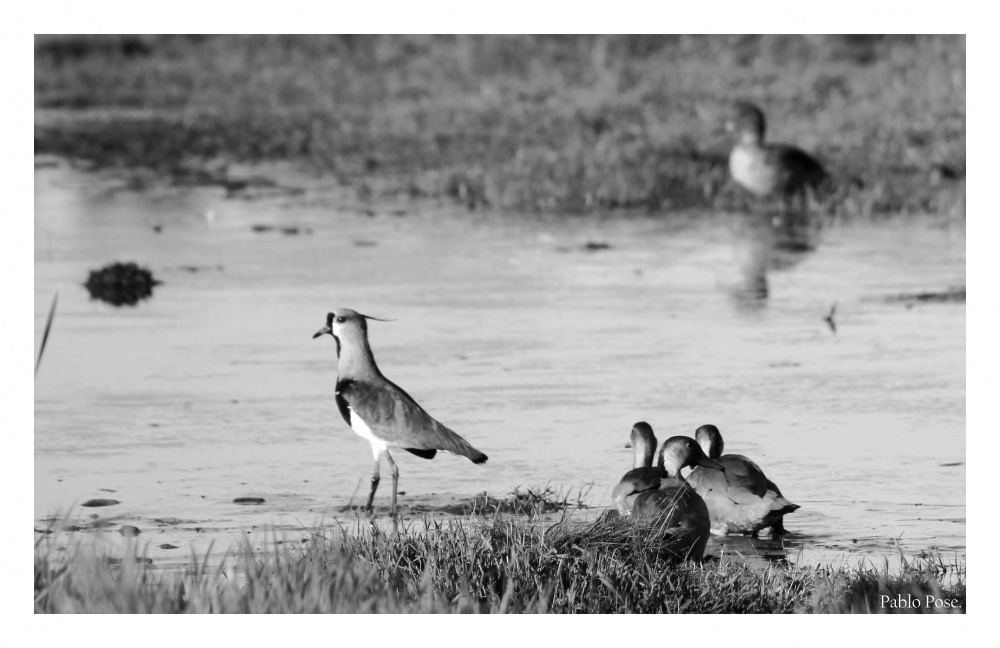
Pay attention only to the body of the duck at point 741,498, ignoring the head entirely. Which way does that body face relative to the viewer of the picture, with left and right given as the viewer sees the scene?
facing to the left of the viewer

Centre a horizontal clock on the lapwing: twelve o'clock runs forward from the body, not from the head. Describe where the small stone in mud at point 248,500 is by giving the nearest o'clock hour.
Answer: The small stone in mud is roughly at 12 o'clock from the lapwing.

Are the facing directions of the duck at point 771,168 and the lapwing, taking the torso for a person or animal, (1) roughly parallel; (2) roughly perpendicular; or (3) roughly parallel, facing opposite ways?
roughly parallel

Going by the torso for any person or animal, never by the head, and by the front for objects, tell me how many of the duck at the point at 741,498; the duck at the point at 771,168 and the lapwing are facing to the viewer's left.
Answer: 3

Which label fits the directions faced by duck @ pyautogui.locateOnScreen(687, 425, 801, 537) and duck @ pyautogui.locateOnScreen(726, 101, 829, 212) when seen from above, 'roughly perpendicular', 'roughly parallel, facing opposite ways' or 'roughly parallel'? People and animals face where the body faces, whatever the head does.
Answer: roughly parallel

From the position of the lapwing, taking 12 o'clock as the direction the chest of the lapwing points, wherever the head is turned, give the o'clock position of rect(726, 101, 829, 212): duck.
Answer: The duck is roughly at 4 o'clock from the lapwing.

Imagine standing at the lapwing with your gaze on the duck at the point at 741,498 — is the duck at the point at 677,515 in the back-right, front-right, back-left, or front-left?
front-right

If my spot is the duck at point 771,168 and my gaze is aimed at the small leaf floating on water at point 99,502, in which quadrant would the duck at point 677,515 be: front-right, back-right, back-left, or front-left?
front-left

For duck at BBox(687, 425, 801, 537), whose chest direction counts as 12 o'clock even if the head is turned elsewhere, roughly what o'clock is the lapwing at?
The lapwing is roughly at 12 o'clock from the duck.

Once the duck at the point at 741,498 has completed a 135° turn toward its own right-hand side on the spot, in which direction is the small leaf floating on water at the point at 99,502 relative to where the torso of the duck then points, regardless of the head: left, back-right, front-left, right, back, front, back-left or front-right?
back-left

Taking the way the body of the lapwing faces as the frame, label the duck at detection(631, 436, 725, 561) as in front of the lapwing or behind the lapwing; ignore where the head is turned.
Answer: behind

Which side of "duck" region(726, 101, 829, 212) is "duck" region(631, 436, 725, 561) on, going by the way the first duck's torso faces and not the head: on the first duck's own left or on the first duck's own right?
on the first duck's own left

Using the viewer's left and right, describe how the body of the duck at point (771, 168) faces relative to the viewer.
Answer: facing to the left of the viewer

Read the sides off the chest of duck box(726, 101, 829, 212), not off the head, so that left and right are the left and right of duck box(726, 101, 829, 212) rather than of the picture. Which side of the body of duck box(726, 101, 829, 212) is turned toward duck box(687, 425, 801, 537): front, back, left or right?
left

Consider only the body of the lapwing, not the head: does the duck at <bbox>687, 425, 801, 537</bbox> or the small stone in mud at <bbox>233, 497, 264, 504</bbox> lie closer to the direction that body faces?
the small stone in mud

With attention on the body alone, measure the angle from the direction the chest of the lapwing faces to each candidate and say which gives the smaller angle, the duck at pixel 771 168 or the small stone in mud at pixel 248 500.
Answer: the small stone in mud

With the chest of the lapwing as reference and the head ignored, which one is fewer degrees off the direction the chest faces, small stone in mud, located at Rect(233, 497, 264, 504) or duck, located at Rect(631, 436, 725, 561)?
the small stone in mud

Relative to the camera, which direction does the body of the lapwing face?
to the viewer's left
